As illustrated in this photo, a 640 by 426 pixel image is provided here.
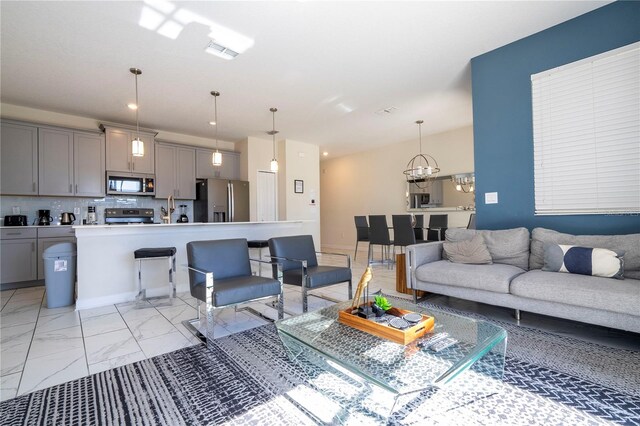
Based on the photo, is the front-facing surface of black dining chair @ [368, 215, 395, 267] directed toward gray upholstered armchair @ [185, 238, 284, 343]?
no

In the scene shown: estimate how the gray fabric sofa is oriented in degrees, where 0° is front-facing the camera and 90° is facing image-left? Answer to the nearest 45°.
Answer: approximately 45°

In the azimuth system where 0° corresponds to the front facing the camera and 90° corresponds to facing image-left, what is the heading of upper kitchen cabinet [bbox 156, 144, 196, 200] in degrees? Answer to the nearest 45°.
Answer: approximately 0°

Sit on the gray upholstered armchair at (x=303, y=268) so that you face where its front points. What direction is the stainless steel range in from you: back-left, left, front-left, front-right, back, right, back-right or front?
back

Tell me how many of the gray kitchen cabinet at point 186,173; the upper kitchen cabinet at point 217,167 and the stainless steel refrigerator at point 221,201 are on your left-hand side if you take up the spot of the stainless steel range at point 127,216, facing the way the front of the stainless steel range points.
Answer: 3

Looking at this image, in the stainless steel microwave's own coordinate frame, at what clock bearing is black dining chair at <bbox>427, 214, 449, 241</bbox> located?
The black dining chair is roughly at 10 o'clock from the stainless steel microwave.

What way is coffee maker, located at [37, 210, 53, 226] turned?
toward the camera

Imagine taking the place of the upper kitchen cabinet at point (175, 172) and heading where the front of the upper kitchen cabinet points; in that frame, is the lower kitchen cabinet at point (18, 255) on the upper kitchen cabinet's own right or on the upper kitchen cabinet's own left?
on the upper kitchen cabinet's own right

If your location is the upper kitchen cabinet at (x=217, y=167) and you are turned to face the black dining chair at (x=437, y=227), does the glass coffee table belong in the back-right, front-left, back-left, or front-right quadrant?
front-right

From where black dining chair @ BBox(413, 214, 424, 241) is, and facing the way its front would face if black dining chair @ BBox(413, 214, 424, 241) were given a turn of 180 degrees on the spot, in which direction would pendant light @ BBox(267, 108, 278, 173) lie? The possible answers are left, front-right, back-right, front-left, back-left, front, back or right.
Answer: right

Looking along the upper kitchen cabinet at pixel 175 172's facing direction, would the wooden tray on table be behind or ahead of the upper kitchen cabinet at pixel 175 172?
ahead

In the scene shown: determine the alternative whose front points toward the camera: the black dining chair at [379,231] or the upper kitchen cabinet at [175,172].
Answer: the upper kitchen cabinet

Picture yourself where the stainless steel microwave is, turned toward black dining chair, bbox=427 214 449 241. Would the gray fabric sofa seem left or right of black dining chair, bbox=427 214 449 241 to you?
right

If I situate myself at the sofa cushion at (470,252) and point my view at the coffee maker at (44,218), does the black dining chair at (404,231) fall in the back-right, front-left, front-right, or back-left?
front-right

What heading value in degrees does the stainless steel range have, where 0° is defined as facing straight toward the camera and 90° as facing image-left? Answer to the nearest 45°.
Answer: approximately 0°

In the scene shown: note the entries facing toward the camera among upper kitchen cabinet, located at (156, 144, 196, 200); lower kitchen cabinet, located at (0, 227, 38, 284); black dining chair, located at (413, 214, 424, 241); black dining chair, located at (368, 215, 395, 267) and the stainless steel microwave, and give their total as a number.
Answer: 3

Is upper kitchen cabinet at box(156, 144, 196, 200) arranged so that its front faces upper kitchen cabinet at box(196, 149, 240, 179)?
no

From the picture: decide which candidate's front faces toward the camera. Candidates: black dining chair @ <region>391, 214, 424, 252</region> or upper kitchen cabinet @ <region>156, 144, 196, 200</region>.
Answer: the upper kitchen cabinet

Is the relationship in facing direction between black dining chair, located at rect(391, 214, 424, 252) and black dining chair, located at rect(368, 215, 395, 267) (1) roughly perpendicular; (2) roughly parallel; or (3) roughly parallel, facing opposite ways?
roughly parallel

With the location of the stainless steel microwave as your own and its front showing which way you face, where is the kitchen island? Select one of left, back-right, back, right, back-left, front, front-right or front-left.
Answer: front

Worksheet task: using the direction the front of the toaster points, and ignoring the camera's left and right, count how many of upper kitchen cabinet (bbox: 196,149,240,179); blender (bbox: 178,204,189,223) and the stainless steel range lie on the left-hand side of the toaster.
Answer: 3

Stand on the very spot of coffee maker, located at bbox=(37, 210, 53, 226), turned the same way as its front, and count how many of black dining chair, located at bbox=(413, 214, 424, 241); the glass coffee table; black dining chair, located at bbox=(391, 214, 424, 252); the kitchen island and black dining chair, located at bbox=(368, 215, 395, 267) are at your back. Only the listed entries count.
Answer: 0
